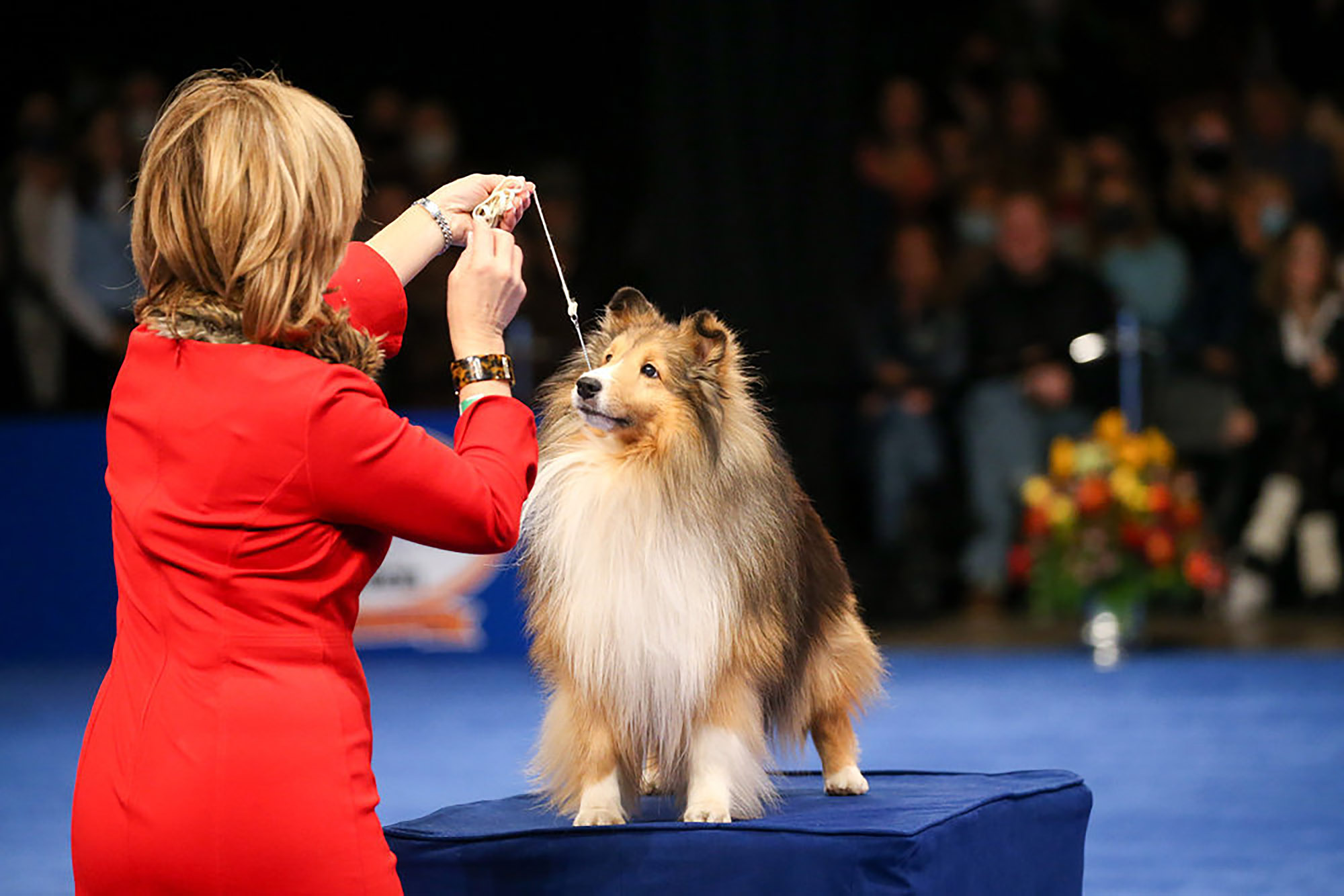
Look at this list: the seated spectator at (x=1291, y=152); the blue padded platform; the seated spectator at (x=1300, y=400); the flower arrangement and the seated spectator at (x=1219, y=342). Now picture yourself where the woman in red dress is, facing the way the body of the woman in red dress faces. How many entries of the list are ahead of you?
5

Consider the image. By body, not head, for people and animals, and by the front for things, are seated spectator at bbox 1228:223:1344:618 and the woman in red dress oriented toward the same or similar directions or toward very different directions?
very different directions

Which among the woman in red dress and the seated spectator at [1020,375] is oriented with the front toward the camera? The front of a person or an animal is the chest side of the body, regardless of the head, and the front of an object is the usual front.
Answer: the seated spectator

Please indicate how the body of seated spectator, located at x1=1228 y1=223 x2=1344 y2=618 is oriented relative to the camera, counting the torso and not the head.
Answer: toward the camera

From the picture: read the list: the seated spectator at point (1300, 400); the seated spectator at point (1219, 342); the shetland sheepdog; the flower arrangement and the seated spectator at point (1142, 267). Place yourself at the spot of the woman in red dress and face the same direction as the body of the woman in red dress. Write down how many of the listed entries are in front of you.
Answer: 5

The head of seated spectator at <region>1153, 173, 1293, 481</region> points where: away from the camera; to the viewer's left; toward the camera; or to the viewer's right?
toward the camera

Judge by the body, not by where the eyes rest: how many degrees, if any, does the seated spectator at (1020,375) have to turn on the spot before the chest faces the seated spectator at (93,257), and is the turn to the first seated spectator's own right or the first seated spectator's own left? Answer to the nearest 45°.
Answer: approximately 90° to the first seated spectator's own right

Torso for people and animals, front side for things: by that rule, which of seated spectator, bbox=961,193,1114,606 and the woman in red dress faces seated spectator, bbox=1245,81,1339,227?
the woman in red dress

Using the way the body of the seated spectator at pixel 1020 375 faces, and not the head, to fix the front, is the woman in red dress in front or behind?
in front

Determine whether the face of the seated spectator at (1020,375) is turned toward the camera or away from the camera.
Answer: toward the camera

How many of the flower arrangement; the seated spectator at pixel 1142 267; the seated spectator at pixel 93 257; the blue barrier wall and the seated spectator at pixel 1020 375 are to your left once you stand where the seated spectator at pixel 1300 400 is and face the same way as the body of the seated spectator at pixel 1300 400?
0

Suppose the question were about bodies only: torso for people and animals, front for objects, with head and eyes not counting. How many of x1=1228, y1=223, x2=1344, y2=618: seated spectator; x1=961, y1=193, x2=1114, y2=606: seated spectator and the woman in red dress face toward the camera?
2

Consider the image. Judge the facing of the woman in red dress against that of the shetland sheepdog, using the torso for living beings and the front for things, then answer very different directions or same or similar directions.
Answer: very different directions

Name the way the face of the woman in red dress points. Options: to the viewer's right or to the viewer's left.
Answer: to the viewer's right

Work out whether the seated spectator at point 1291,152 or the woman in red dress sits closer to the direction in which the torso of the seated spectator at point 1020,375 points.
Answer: the woman in red dress

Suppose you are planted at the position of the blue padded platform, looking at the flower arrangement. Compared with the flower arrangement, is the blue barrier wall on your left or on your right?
left

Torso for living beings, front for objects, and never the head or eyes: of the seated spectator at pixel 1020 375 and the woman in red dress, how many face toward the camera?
1

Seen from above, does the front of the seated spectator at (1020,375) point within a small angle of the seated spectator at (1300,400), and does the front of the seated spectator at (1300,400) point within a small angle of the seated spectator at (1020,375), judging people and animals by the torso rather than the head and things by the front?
no

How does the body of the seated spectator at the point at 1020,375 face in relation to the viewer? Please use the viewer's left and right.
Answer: facing the viewer

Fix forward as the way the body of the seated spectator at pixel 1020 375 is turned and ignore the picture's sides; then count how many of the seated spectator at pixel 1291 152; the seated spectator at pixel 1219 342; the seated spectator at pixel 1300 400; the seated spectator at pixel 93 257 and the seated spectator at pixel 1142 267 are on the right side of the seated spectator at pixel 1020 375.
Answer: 1

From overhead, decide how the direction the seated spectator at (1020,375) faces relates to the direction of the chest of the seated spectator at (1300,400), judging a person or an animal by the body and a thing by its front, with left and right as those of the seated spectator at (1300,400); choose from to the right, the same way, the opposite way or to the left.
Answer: the same way
